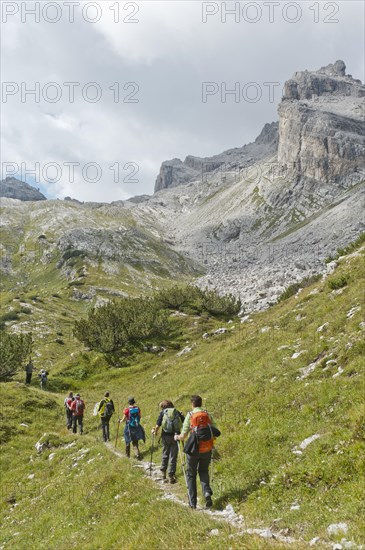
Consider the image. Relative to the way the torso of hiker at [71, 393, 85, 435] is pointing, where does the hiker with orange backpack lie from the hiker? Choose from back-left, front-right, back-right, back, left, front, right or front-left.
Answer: back

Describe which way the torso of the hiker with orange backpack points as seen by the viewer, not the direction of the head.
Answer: away from the camera

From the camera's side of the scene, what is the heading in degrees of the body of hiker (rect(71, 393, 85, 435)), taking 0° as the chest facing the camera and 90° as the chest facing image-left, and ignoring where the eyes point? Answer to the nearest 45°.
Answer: approximately 180°

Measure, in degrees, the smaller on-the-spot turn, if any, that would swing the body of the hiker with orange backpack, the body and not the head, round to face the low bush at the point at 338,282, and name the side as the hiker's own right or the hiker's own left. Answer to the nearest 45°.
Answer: approximately 45° to the hiker's own right

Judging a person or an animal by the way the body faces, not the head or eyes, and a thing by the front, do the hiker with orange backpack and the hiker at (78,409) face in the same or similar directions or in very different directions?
same or similar directions

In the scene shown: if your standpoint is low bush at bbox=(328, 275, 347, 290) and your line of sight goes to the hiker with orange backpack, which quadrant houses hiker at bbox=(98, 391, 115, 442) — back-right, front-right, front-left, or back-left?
front-right

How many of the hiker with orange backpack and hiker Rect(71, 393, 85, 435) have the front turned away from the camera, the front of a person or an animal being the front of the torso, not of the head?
2

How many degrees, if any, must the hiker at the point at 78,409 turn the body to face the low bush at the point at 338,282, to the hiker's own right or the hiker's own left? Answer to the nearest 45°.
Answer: approximately 90° to the hiker's own right

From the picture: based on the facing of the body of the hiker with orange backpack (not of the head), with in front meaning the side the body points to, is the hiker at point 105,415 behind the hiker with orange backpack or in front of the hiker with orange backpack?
in front

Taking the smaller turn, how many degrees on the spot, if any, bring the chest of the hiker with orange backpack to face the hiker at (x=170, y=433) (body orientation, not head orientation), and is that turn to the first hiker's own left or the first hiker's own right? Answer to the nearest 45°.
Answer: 0° — they already face them

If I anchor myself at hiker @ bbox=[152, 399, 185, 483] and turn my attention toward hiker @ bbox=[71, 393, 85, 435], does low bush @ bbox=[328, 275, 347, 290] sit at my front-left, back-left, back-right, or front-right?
front-right

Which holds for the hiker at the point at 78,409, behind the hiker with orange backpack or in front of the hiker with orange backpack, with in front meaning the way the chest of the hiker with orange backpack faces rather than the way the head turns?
in front
